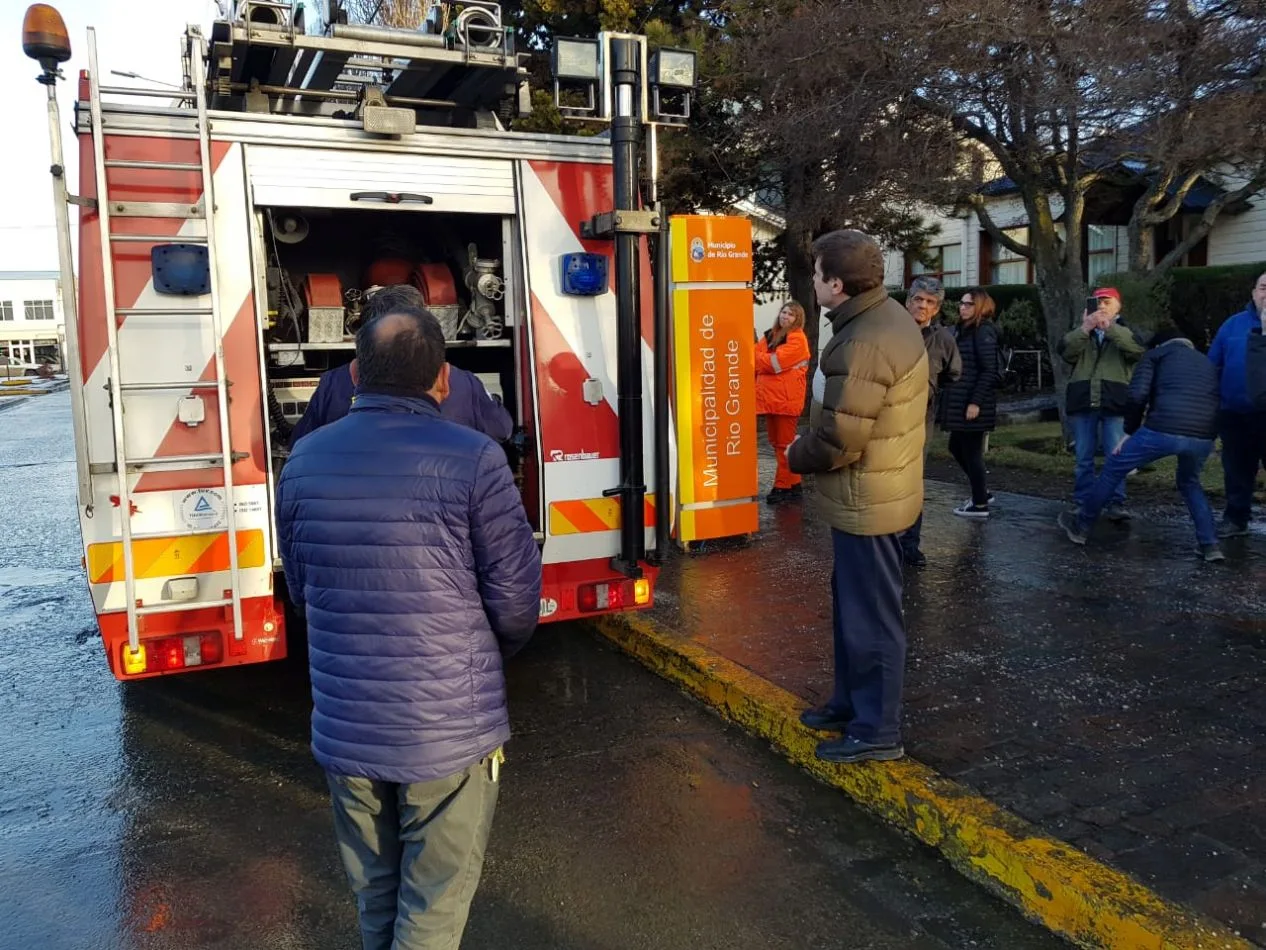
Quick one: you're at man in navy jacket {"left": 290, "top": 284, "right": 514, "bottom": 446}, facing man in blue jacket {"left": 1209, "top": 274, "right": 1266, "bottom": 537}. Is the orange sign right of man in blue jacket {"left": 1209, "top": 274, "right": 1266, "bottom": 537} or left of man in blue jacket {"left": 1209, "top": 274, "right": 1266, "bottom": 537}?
left

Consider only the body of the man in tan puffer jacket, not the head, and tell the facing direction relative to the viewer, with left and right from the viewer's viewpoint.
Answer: facing to the left of the viewer

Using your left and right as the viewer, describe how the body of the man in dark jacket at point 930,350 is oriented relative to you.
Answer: facing the viewer and to the left of the viewer

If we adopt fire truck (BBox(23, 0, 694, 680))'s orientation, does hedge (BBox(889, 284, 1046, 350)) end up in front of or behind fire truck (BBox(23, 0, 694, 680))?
in front

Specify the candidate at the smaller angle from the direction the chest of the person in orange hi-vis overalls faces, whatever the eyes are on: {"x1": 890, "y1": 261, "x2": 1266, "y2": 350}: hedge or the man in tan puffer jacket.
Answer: the man in tan puffer jacket

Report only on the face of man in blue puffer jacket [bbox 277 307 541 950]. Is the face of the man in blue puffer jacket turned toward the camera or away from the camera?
away from the camera

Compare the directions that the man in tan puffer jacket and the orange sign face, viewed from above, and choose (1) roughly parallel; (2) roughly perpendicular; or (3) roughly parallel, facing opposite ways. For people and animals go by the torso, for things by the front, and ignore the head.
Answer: roughly perpendicular

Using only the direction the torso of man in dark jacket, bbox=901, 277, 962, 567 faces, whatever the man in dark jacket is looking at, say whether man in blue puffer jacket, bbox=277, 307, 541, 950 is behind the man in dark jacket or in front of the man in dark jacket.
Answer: in front

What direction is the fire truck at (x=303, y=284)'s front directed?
away from the camera

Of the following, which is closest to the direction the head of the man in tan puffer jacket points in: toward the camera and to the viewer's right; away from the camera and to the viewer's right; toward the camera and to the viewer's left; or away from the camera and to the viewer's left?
away from the camera and to the viewer's left

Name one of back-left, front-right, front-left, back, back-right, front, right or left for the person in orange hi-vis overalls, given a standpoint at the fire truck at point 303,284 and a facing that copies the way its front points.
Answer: front-right

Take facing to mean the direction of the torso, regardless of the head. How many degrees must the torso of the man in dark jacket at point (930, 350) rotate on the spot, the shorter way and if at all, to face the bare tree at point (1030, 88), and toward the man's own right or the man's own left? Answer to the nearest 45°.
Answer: approximately 135° to the man's own right

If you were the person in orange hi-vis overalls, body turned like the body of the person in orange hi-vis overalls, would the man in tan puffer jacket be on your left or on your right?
on your left

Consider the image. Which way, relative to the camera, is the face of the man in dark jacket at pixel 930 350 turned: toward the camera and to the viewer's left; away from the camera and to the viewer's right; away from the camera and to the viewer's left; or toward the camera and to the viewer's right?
toward the camera and to the viewer's left

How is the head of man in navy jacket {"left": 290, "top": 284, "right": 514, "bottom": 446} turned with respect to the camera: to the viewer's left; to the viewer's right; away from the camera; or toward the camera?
away from the camera
